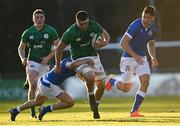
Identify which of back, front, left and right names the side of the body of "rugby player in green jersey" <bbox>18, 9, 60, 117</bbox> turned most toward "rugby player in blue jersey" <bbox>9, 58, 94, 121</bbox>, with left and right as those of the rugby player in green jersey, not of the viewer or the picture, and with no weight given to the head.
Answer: front

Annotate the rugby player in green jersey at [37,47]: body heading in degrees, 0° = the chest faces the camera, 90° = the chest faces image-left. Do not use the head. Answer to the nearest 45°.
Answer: approximately 0°

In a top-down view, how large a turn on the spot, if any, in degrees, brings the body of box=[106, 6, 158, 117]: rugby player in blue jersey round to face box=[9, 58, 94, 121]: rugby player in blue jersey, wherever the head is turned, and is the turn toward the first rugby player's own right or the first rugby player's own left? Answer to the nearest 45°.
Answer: approximately 90° to the first rugby player's own right

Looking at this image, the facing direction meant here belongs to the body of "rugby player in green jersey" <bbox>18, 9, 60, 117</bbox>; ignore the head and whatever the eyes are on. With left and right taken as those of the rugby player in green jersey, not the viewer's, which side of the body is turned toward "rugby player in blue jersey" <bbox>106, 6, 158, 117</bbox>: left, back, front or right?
left

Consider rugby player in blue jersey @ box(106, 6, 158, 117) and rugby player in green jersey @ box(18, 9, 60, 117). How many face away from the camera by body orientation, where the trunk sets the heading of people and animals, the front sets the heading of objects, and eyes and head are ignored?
0
